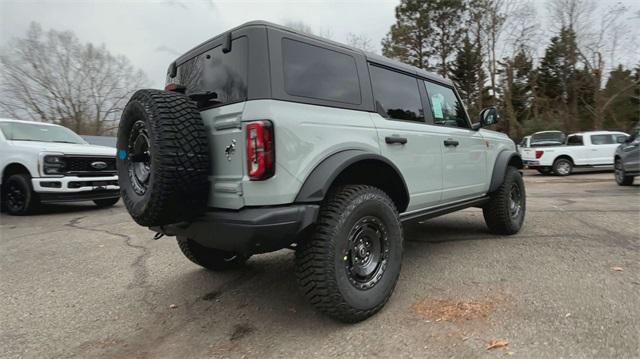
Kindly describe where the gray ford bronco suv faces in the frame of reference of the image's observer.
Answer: facing away from the viewer and to the right of the viewer

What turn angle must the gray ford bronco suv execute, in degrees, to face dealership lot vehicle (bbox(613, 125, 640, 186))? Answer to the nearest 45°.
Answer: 0° — it already faces it

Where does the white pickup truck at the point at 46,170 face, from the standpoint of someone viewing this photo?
facing the viewer and to the right of the viewer

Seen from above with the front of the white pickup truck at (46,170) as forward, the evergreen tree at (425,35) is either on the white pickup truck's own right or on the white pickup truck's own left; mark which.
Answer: on the white pickup truck's own left

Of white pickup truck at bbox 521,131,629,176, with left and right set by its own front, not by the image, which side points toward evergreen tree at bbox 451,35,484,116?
left

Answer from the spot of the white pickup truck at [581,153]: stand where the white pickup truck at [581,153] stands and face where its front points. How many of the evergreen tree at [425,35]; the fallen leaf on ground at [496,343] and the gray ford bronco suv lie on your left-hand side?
1

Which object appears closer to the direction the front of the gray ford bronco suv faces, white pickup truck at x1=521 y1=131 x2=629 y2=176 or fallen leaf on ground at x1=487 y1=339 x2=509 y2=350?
the white pickup truck

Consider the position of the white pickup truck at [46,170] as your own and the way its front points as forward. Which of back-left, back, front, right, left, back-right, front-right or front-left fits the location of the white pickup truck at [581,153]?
front-left

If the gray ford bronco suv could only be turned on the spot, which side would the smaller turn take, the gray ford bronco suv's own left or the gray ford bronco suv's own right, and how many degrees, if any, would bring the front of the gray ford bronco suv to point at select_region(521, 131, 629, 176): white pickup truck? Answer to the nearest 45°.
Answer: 0° — it already faces it

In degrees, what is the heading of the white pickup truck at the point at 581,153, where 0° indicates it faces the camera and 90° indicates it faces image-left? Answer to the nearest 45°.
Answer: approximately 225°

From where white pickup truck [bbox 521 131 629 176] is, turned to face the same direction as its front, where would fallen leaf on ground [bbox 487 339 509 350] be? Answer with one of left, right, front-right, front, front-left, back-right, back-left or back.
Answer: back-right

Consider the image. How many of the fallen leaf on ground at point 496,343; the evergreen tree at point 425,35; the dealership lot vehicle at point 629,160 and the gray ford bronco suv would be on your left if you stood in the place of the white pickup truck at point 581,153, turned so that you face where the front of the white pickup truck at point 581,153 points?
1

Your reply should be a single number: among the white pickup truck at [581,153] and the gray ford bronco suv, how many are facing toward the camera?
0

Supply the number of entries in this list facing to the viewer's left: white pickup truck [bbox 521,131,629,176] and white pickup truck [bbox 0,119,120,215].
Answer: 0

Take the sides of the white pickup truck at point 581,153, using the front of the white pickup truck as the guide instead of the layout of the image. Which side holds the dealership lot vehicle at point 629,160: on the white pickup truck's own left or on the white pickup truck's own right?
on the white pickup truck's own right

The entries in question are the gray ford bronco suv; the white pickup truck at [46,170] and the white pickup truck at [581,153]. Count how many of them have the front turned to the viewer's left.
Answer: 0
